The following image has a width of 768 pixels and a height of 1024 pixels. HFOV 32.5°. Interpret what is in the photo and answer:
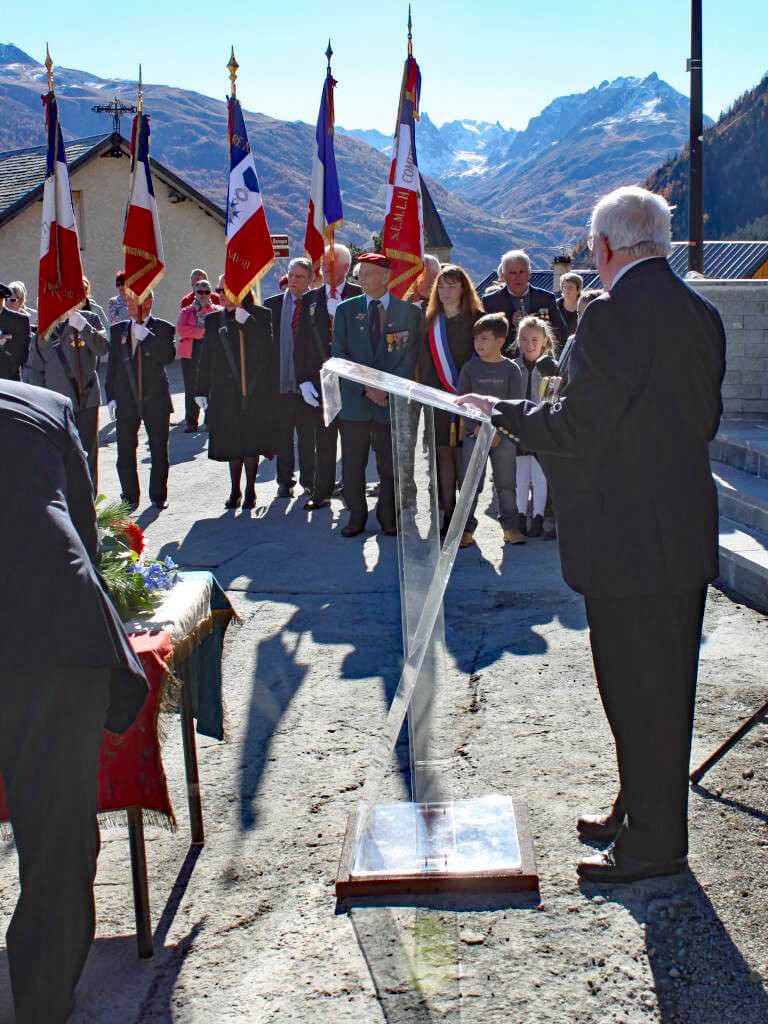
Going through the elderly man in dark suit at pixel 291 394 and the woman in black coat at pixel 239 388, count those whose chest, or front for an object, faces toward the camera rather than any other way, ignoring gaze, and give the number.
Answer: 2

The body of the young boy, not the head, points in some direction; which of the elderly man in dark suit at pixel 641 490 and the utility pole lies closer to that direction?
the elderly man in dark suit

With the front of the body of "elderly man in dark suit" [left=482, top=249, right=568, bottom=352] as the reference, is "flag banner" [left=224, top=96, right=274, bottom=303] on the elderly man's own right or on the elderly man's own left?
on the elderly man's own right

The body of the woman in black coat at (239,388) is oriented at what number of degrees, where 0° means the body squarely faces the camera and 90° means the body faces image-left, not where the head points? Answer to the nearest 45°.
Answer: approximately 0°

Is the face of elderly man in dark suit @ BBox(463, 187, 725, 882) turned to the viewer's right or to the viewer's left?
to the viewer's left

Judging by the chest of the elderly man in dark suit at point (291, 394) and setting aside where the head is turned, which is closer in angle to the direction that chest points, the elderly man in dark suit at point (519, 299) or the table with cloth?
the table with cloth

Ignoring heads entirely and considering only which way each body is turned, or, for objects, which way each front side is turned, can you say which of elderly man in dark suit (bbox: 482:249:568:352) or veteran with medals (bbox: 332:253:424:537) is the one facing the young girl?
the elderly man in dark suit
